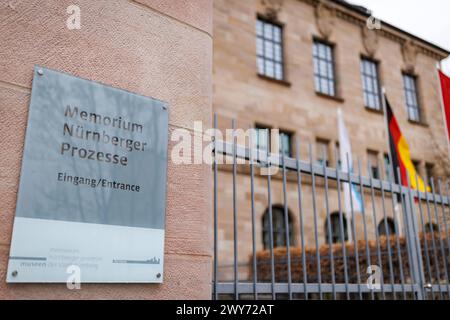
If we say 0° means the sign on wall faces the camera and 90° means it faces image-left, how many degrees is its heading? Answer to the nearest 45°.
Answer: approximately 315°

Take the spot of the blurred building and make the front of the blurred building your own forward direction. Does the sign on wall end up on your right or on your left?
on your right

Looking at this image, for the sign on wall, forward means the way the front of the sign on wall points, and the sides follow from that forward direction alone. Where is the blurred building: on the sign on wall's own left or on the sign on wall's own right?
on the sign on wall's own left

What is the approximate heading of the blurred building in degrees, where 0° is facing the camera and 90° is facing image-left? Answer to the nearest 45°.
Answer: approximately 315°

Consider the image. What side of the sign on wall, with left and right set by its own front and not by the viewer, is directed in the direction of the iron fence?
left
